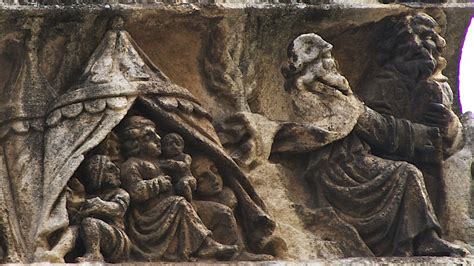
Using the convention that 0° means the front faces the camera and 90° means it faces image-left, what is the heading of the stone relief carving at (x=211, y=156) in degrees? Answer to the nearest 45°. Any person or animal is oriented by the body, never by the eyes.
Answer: approximately 0°
